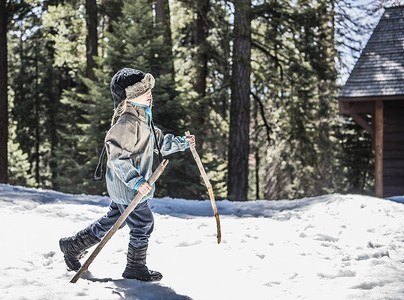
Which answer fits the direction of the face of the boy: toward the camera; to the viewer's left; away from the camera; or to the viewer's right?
to the viewer's right

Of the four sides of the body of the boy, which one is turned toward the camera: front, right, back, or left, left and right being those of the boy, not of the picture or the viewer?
right
